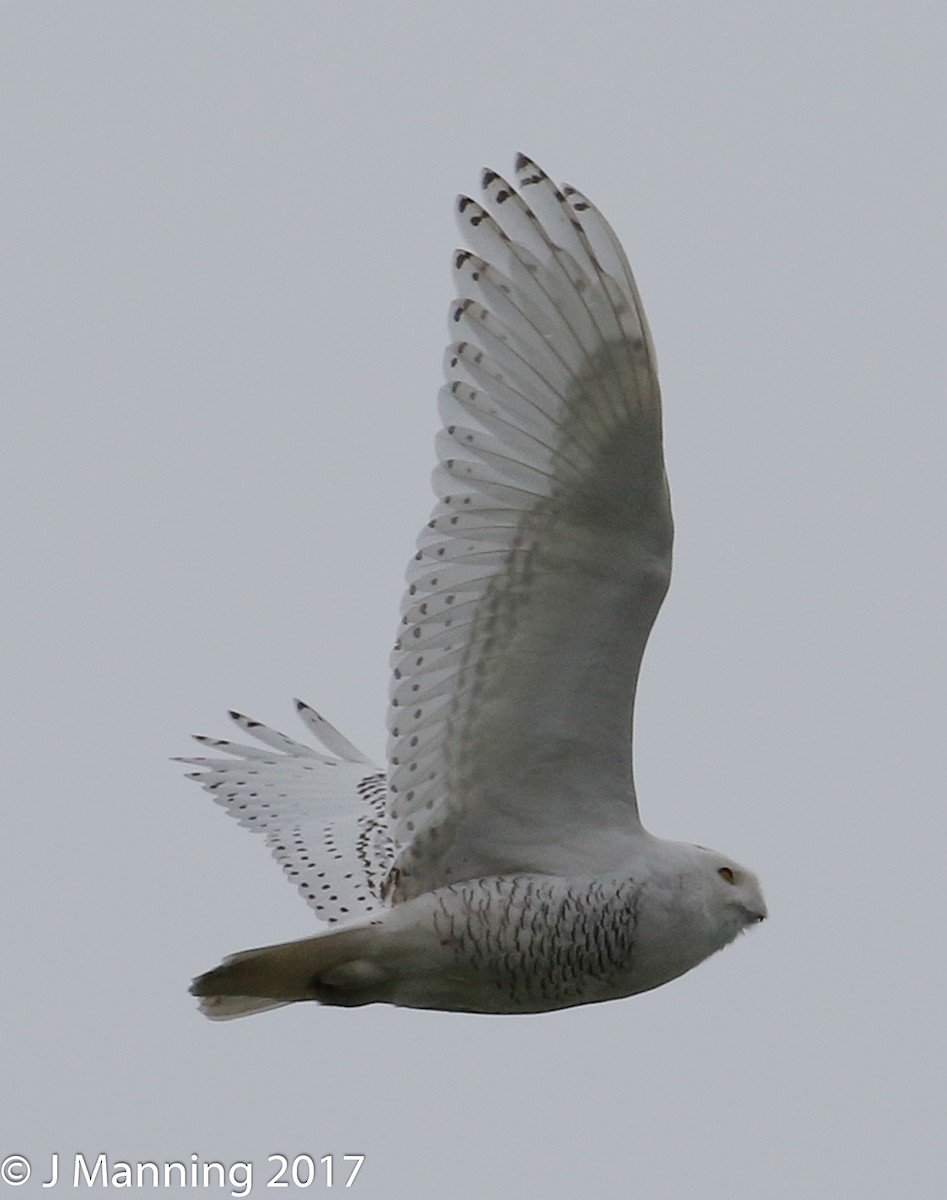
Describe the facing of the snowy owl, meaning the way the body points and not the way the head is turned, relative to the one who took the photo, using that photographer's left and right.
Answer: facing to the right of the viewer
